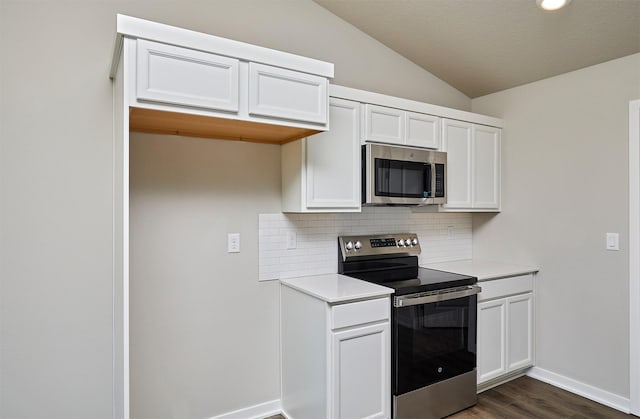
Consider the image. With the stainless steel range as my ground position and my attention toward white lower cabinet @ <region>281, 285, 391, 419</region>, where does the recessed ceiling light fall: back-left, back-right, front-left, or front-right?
back-left

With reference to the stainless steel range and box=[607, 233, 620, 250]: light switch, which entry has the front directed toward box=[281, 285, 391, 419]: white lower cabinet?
the light switch

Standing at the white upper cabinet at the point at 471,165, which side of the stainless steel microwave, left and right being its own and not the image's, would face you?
left

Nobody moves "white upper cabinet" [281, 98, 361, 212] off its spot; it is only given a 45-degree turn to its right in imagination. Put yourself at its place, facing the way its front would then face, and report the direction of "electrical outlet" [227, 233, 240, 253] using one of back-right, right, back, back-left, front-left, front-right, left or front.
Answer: right

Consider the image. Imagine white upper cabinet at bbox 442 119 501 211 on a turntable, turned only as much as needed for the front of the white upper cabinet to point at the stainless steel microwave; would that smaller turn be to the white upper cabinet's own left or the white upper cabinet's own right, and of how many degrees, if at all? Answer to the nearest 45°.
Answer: approximately 90° to the white upper cabinet's own right

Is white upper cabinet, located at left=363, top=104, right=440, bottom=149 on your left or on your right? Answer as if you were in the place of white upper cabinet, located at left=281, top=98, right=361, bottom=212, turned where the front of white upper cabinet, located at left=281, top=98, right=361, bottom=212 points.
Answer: on your left

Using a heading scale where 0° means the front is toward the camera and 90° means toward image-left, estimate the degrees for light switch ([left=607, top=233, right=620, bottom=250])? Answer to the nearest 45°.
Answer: approximately 45°

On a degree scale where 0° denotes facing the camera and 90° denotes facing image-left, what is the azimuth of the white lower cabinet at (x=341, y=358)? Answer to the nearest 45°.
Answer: approximately 315°

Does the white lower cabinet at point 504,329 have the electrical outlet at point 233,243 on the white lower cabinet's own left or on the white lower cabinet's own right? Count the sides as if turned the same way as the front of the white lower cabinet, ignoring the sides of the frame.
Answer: on the white lower cabinet's own right

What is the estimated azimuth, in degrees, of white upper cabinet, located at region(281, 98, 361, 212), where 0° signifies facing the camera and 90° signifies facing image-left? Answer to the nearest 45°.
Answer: approximately 315°
